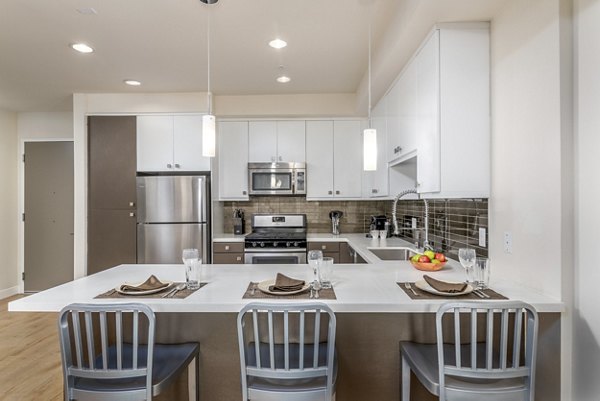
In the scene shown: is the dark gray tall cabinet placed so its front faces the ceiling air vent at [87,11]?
yes

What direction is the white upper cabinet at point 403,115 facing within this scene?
to the viewer's left

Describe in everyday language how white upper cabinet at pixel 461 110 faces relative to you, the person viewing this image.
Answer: facing to the left of the viewer

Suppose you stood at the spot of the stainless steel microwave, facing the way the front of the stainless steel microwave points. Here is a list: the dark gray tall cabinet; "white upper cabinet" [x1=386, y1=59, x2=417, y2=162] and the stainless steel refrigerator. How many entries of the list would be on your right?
2

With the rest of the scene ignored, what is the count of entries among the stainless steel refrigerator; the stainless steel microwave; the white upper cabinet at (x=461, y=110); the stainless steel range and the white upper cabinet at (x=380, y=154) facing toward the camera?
3

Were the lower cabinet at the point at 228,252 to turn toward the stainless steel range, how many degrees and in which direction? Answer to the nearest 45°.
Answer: approximately 45° to its left

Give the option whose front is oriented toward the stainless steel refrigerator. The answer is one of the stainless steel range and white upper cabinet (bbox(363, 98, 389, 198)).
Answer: the white upper cabinet

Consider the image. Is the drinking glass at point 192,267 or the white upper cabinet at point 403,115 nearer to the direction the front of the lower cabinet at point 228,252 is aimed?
the drinking glass

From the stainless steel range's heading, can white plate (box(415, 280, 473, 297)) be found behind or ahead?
ahead

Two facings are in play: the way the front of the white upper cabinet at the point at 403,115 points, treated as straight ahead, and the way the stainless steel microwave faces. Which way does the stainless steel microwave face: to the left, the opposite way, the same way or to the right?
to the left

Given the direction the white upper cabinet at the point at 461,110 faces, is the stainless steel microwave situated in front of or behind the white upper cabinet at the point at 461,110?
in front

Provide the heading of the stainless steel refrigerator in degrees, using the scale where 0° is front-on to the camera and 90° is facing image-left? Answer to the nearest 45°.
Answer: approximately 0°
